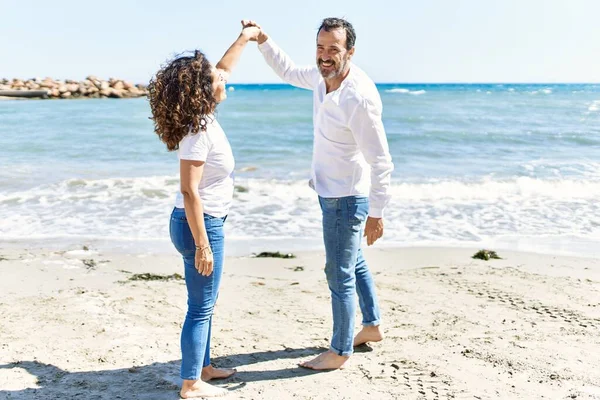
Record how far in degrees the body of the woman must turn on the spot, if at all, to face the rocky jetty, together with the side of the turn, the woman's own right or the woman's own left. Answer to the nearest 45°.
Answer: approximately 90° to the woman's own left

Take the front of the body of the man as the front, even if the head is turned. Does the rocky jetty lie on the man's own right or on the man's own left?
on the man's own right

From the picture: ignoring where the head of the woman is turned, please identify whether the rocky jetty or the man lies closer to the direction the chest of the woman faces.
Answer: the man

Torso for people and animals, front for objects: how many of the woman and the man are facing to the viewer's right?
1

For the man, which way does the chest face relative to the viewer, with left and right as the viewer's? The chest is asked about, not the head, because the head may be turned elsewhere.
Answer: facing the viewer and to the left of the viewer

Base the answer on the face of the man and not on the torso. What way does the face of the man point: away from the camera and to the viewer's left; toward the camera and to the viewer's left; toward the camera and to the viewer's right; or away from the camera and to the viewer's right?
toward the camera and to the viewer's left

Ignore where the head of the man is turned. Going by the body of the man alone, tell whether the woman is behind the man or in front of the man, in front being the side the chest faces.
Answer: in front

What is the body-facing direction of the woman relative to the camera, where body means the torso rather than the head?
to the viewer's right
